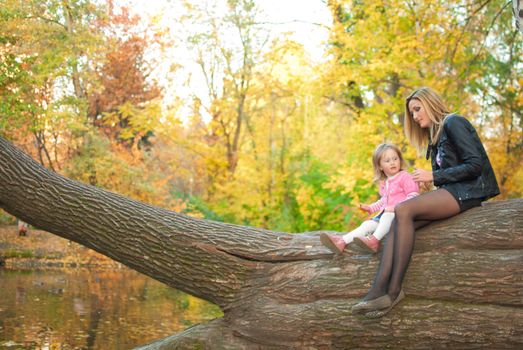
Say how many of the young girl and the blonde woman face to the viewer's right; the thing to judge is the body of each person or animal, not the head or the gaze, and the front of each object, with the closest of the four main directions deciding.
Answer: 0

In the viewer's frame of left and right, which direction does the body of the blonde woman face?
facing to the left of the viewer

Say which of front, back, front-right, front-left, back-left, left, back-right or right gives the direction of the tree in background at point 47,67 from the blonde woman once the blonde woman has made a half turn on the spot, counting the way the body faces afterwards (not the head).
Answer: back-left

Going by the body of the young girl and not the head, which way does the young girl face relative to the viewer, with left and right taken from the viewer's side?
facing the viewer and to the left of the viewer

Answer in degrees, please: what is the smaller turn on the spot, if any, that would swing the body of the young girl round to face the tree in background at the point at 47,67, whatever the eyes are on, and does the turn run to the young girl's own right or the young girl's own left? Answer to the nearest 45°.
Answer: approximately 90° to the young girl's own right

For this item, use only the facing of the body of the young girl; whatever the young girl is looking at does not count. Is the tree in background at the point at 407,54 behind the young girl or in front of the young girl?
behind

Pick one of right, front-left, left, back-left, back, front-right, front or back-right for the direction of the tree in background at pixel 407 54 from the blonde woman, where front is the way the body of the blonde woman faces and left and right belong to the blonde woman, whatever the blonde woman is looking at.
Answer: right
